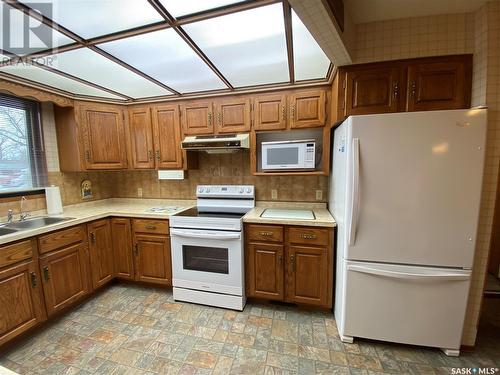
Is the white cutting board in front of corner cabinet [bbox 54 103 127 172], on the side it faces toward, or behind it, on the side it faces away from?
in front

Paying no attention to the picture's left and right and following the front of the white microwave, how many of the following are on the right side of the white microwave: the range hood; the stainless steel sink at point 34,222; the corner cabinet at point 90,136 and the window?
4

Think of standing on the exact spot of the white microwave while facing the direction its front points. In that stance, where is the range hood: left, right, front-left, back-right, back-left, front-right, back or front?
right

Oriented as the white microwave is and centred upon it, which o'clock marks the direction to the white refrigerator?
The white refrigerator is roughly at 10 o'clock from the white microwave.

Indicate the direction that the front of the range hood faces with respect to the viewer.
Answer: facing the viewer

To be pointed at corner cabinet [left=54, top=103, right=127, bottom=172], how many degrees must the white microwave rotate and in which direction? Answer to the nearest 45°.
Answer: approximately 90° to its right

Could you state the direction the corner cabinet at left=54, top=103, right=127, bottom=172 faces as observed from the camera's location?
facing the viewer and to the right of the viewer

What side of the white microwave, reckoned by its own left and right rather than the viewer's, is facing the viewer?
front

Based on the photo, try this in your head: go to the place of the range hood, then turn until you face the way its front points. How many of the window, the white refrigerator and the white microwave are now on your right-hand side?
1

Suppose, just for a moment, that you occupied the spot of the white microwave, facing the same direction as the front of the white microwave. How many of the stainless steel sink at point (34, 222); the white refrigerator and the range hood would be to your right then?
2

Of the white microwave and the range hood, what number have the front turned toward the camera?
2

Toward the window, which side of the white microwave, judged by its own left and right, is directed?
right

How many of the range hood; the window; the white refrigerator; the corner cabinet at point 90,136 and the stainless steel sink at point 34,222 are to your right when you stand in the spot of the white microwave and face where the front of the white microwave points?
4
